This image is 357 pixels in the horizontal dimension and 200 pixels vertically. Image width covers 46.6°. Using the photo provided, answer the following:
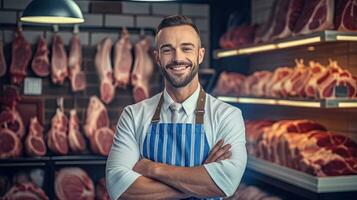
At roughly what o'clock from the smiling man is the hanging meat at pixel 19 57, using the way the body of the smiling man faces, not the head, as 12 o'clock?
The hanging meat is roughly at 5 o'clock from the smiling man.

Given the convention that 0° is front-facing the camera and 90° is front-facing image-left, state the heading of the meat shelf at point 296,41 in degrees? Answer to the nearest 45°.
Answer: approximately 45°

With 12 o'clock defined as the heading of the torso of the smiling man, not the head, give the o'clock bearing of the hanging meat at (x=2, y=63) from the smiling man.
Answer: The hanging meat is roughly at 5 o'clock from the smiling man.

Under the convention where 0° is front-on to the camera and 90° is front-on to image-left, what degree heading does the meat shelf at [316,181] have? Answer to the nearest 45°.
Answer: approximately 45°

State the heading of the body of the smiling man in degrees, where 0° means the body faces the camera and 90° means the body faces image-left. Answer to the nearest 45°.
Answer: approximately 0°

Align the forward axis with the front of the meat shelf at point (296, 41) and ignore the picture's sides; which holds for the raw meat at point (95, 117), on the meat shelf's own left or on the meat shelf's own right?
on the meat shelf's own right

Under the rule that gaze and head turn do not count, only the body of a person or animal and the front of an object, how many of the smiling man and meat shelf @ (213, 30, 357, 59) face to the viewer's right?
0
